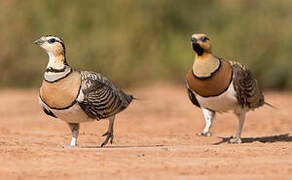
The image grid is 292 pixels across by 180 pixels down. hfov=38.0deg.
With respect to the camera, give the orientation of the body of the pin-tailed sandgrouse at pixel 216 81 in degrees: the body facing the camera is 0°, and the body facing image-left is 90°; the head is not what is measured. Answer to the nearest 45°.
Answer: approximately 45°

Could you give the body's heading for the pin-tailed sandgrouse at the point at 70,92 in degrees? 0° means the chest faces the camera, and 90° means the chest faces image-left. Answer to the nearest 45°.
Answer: approximately 45°
